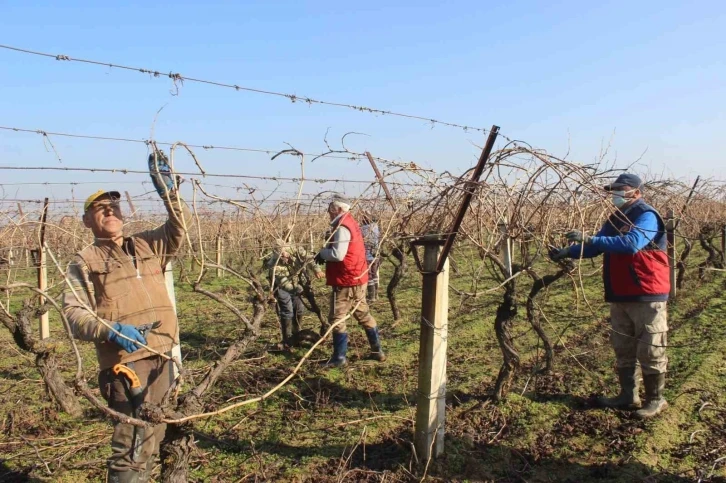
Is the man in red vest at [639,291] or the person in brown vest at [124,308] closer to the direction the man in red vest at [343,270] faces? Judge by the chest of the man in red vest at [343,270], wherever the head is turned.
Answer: the person in brown vest

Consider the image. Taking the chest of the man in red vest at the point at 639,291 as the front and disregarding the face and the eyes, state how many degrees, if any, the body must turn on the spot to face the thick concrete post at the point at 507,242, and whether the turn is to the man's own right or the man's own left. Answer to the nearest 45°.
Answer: approximately 45° to the man's own right

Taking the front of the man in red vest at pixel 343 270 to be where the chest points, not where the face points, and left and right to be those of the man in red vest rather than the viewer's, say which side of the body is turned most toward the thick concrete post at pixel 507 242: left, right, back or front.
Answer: back

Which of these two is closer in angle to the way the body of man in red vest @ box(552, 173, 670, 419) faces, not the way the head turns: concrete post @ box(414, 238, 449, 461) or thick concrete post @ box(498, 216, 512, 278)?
the concrete post @ box(414, 238, 449, 461)

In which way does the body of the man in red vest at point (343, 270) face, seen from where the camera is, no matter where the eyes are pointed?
to the viewer's left

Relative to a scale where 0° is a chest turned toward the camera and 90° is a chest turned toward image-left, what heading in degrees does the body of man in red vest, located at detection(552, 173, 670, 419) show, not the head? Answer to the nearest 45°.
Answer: approximately 45°

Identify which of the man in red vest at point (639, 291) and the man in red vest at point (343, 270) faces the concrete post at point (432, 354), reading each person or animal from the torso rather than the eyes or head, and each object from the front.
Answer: the man in red vest at point (639, 291)

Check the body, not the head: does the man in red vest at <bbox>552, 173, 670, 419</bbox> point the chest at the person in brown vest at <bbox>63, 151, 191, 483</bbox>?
yes

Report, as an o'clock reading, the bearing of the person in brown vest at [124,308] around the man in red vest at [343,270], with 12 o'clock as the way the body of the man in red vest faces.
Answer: The person in brown vest is roughly at 10 o'clock from the man in red vest.
